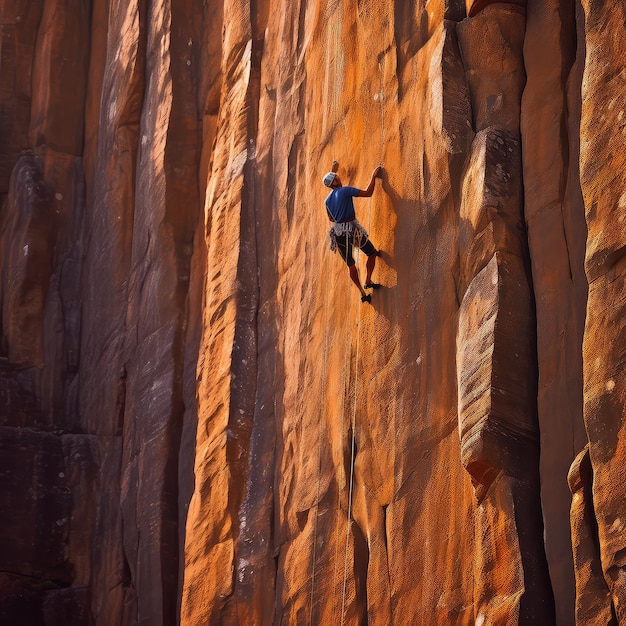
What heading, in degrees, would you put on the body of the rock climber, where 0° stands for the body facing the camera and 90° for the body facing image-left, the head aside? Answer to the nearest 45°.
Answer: approximately 225°
